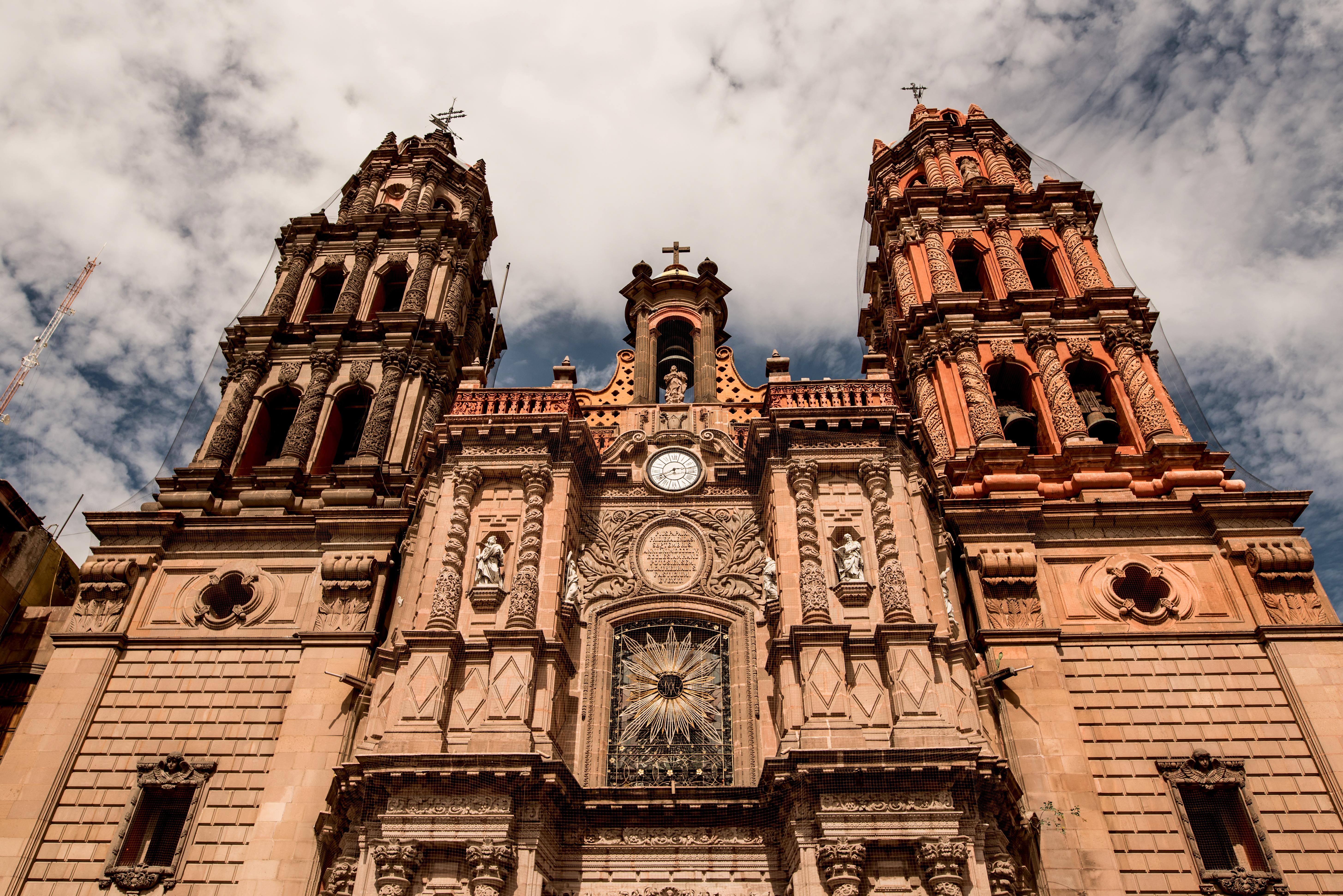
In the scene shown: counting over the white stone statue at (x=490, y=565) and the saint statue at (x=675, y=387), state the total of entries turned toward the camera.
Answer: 2

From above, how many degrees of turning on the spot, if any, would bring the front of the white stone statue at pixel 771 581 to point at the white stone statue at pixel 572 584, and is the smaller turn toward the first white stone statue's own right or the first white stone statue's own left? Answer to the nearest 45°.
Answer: approximately 45° to the first white stone statue's own right

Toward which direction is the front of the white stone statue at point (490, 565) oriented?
toward the camera

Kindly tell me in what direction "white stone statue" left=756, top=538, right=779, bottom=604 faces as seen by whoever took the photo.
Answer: facing the viewer and to the left of the viewer

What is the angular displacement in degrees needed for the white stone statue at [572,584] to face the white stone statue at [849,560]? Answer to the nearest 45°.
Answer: approximately 45° to its left

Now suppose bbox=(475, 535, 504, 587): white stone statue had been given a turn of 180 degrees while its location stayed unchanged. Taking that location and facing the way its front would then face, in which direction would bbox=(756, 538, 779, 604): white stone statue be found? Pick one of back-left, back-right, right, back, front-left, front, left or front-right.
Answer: right

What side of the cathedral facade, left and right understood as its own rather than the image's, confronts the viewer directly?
front
